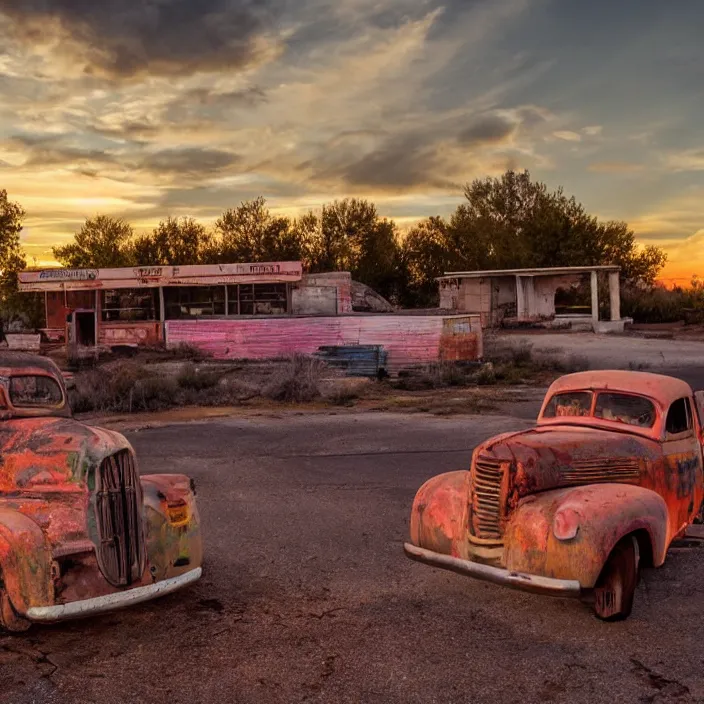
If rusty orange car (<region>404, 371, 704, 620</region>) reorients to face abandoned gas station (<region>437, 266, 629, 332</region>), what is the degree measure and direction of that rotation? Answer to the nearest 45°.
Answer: approximately 135° to its right

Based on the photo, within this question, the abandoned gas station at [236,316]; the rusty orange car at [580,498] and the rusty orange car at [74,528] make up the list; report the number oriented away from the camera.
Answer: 0

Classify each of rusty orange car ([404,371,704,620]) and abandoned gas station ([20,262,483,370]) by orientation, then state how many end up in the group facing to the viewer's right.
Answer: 0

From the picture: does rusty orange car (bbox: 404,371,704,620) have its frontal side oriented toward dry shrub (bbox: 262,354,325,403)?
no

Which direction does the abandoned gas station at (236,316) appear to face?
toward the camera

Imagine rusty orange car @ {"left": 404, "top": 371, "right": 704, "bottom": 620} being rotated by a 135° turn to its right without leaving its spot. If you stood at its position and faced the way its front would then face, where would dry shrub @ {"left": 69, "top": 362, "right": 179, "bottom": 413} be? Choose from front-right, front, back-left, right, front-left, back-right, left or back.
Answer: front-left

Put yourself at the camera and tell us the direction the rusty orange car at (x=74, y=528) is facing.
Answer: facing the viewer and to the right of the viewer

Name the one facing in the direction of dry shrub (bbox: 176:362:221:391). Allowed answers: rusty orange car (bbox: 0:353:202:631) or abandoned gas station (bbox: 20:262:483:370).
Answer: the abandoned gas station

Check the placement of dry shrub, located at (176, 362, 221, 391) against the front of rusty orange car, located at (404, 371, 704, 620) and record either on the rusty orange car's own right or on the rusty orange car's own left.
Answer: on the rusty orange car's own right

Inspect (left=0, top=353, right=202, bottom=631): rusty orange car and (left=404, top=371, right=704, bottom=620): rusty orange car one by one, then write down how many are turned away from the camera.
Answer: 0

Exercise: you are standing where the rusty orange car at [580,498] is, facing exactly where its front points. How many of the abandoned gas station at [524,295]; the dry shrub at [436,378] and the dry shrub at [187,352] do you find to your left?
0

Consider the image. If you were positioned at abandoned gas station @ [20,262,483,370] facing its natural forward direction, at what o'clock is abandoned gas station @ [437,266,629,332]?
abandoned gas station @ [437,266,629,332] is roughly at 8 o'clock from abandoned gas station @ [20,262,483,370].

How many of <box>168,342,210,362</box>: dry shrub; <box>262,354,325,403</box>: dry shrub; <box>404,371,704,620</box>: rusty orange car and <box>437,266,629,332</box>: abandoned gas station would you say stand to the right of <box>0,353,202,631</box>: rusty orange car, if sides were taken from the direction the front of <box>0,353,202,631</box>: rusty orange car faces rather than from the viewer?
0

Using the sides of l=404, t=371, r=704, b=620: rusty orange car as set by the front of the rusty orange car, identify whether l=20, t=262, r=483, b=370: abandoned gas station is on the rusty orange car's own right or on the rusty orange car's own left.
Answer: on the rusty orange car's own right

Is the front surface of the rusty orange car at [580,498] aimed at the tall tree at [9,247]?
no

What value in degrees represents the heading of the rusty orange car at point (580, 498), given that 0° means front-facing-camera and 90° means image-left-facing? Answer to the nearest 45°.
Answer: approximately 45°

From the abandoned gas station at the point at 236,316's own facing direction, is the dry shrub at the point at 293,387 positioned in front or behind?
in front

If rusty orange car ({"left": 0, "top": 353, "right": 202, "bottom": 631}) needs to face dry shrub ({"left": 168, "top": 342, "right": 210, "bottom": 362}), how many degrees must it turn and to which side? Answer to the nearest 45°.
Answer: approximately 135° to its left

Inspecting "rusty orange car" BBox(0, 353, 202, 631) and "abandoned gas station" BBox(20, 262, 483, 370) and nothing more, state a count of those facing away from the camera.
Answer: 0

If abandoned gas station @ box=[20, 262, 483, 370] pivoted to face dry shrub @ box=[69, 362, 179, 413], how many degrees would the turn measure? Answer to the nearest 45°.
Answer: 0° — it already faces it

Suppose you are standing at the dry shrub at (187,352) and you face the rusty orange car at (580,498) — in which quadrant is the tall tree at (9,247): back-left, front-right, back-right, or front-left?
back-right

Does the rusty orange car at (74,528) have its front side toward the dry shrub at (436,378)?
no
